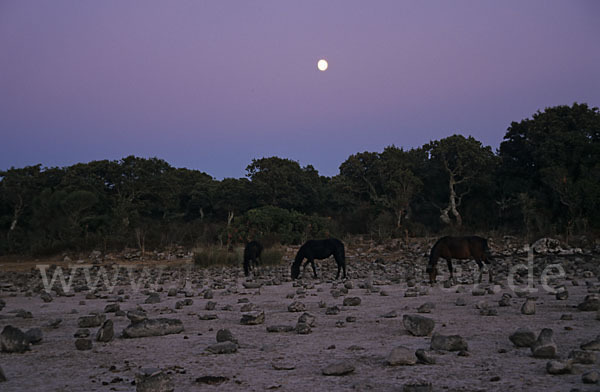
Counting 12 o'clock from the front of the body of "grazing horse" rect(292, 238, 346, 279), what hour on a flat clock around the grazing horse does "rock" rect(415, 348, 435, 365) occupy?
The rock is roughly at 9 o'clock from the grazing horse.

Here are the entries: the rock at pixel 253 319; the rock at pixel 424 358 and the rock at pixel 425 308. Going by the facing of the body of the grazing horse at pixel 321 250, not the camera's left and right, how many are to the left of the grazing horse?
3

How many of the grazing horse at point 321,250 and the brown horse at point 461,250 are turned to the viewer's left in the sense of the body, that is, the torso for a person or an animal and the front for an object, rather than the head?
2

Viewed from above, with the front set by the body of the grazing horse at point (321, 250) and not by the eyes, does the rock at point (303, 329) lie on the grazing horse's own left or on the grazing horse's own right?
on the grazing horse's own left

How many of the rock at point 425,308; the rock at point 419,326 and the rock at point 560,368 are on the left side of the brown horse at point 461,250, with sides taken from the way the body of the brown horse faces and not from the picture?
3

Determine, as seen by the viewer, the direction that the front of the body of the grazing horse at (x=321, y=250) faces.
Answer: to the viewer's left

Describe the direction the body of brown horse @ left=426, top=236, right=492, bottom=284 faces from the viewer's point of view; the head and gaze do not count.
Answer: to the viewer's left

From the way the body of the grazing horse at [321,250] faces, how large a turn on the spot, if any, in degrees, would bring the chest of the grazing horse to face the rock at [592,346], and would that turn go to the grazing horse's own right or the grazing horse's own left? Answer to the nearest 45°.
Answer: approximately 90° to the grazing horse's own left

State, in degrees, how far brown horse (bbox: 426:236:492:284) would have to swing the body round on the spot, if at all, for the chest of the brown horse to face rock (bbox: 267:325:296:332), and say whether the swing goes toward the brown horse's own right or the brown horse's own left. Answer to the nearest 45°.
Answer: approximately 90° to the brown horse's own left

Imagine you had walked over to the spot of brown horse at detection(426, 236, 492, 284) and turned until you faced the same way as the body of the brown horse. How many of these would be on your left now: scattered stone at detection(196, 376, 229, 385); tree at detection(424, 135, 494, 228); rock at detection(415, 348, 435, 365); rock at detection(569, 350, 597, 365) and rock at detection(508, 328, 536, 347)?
4

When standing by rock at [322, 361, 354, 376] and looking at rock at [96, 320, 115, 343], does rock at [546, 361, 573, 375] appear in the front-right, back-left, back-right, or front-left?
back-right

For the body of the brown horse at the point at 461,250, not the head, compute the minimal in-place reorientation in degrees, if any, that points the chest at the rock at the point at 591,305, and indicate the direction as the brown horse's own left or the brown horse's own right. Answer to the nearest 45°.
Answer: approximately 90° to the brown horse's own left

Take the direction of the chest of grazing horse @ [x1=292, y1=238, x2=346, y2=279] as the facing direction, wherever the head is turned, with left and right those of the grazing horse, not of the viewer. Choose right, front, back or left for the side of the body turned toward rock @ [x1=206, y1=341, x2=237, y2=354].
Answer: left
